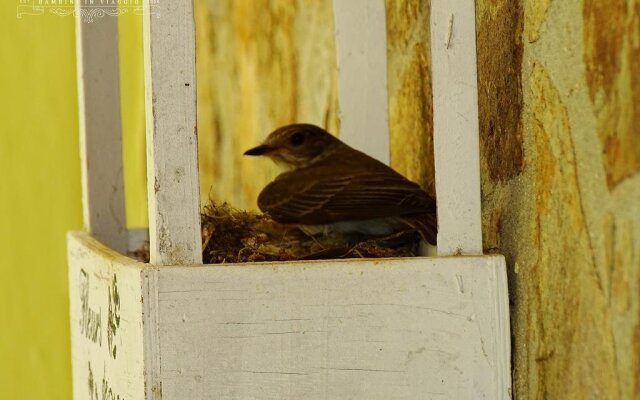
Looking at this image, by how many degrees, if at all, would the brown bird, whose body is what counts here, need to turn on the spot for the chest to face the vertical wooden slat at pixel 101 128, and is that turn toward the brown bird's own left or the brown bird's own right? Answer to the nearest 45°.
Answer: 0° — it already faces it

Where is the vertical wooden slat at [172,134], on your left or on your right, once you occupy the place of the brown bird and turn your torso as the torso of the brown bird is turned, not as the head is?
on your left

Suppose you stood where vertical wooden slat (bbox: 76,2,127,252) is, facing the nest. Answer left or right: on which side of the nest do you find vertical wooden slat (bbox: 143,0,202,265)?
right

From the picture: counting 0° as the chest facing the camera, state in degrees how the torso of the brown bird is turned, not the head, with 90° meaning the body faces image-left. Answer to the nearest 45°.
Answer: approximately 90°
